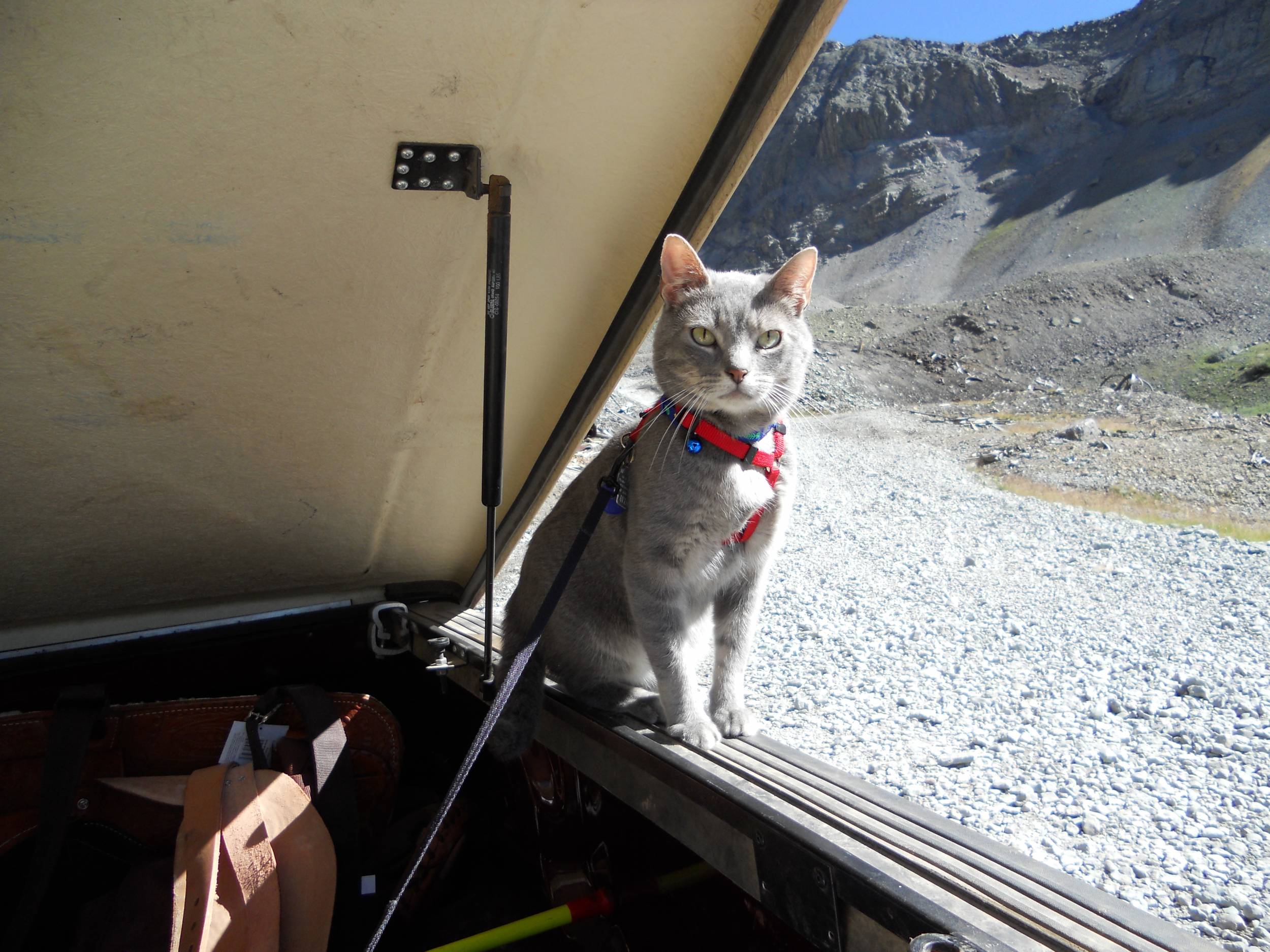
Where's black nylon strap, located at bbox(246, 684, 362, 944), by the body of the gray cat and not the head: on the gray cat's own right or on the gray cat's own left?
on the gray cat's own right

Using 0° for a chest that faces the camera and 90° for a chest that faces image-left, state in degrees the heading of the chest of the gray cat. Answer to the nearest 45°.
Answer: approximately 315°
